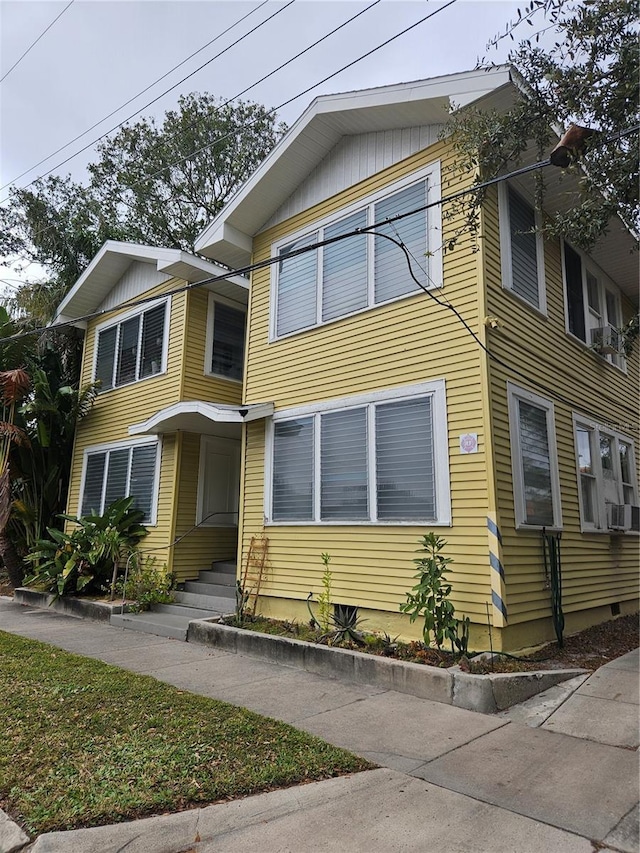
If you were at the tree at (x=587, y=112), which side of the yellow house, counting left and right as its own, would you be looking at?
left

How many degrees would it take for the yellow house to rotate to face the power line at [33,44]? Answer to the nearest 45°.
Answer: approximately 45° to its right

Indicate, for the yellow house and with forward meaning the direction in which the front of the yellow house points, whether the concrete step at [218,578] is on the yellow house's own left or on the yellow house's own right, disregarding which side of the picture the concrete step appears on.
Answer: on the yellow house's own right

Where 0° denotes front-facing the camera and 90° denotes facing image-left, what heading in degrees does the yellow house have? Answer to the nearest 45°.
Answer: approximately 45°

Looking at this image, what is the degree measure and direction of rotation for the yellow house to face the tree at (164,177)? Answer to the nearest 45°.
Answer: approximately 90° to its right

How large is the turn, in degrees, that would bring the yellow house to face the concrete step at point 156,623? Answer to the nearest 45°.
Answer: approximately 45° to its right
